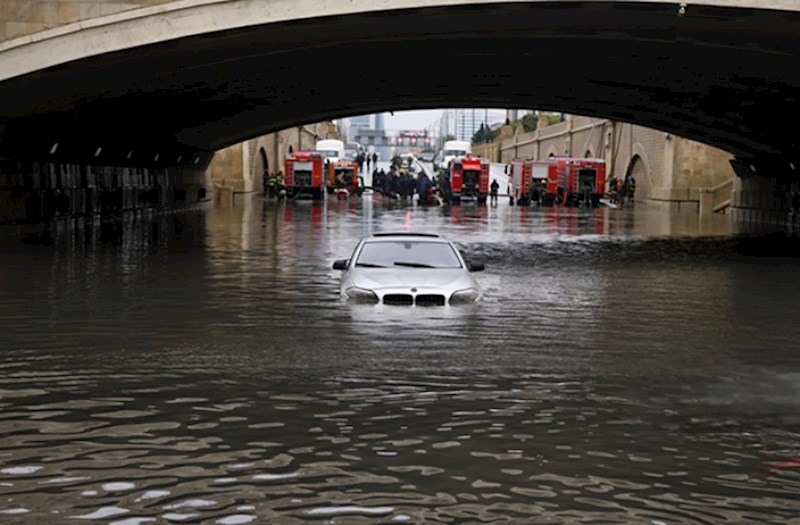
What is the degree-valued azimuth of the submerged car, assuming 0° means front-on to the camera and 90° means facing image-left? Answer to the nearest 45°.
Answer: approximately 0°
